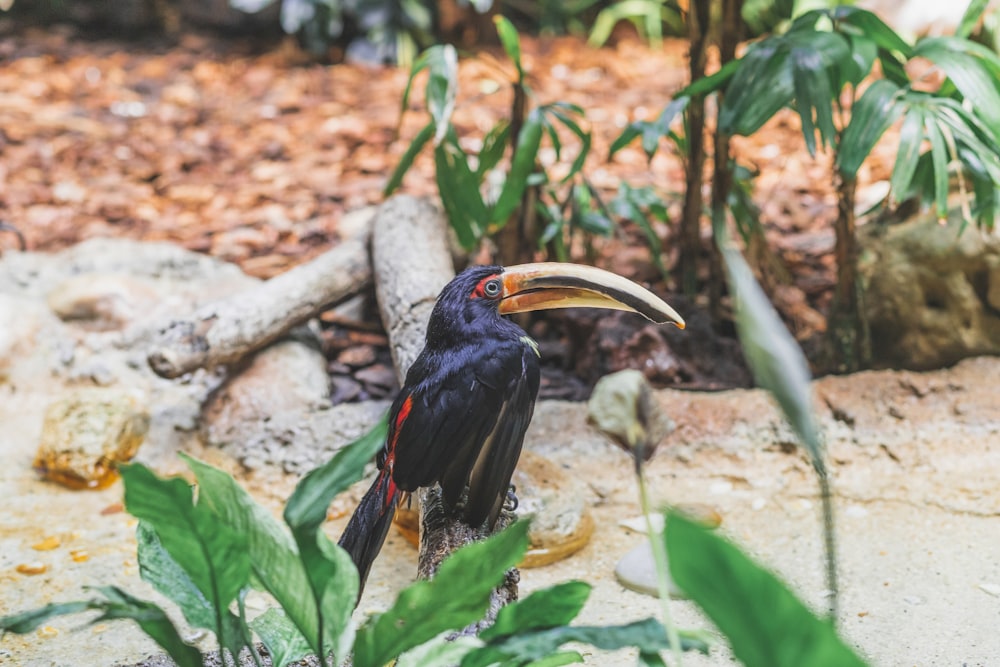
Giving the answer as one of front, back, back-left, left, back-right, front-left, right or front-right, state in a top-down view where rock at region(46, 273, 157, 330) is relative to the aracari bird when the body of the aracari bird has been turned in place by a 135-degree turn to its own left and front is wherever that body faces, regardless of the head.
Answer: front

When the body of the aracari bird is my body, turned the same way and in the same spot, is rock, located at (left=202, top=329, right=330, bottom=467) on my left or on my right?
on my left
